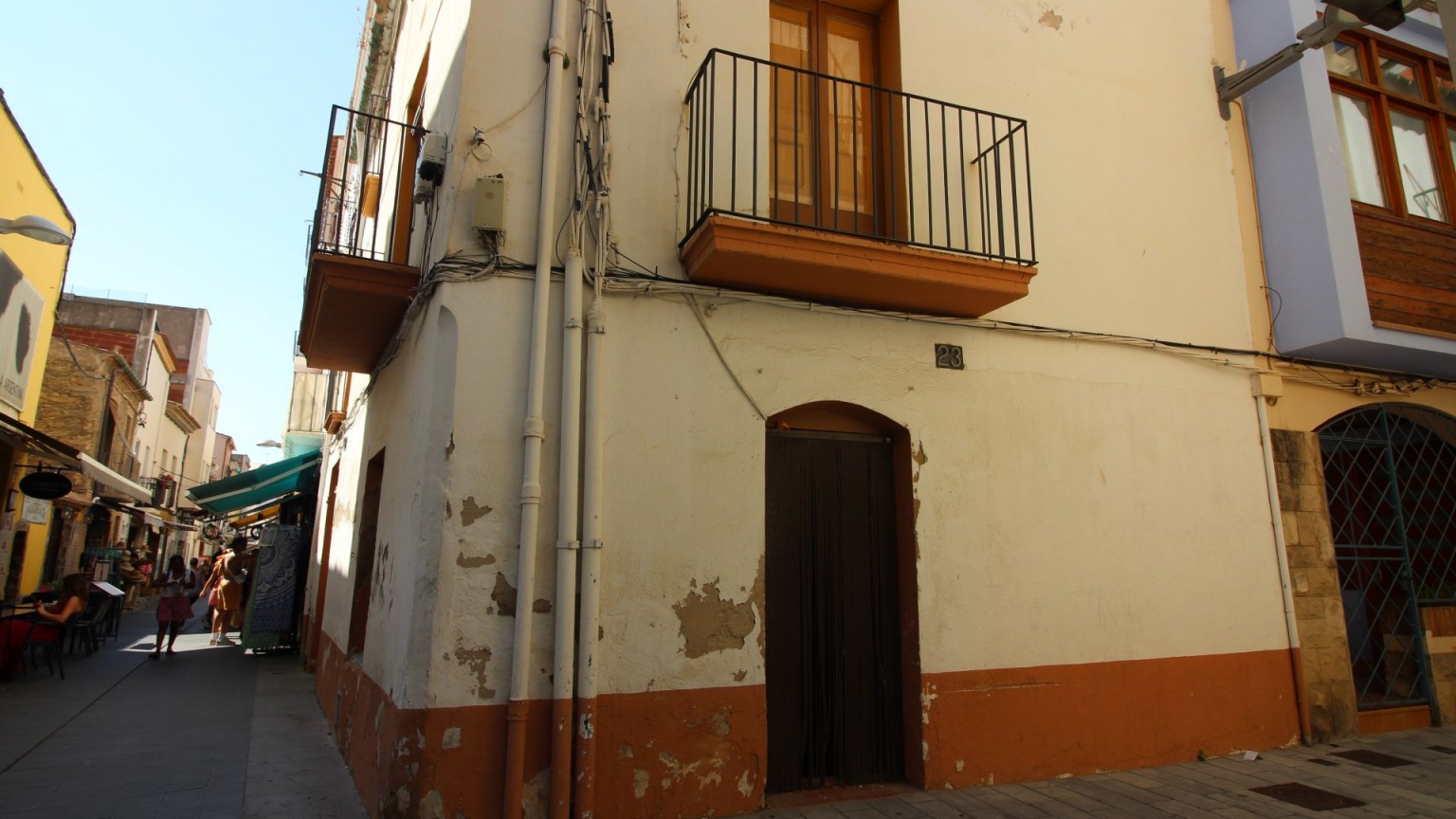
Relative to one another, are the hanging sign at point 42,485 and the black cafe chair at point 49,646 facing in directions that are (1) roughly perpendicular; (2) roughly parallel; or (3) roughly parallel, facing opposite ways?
roughly perpendicular

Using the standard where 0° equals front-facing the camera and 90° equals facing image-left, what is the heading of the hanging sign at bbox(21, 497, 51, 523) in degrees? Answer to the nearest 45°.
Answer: approximately 0°

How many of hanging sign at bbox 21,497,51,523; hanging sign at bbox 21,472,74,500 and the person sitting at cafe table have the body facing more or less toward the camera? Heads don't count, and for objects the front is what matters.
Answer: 2

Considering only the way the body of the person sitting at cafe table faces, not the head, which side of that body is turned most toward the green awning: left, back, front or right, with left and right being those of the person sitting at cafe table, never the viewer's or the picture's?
back

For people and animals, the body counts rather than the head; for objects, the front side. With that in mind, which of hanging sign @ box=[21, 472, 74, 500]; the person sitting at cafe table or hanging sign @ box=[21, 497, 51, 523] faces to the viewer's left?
the person sitting at cafe table

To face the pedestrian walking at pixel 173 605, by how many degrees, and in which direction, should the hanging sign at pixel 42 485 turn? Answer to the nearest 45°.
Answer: approximately 135° to its left

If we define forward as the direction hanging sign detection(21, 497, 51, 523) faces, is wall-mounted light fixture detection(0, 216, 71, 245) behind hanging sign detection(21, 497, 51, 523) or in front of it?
in front

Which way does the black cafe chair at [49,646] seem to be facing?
to the viewer's left

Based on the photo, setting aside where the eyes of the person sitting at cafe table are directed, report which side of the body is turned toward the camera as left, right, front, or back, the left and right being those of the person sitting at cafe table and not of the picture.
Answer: left

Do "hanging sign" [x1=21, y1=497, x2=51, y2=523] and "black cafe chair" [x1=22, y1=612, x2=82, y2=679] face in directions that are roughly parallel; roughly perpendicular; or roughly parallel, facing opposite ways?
roughly perpendicular

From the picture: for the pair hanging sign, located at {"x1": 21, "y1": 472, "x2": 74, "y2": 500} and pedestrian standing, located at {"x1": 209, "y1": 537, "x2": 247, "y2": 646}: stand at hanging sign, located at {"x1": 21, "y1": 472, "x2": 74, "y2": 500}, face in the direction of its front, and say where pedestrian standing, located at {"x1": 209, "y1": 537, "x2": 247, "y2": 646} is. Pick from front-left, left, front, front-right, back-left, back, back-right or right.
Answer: back-left
